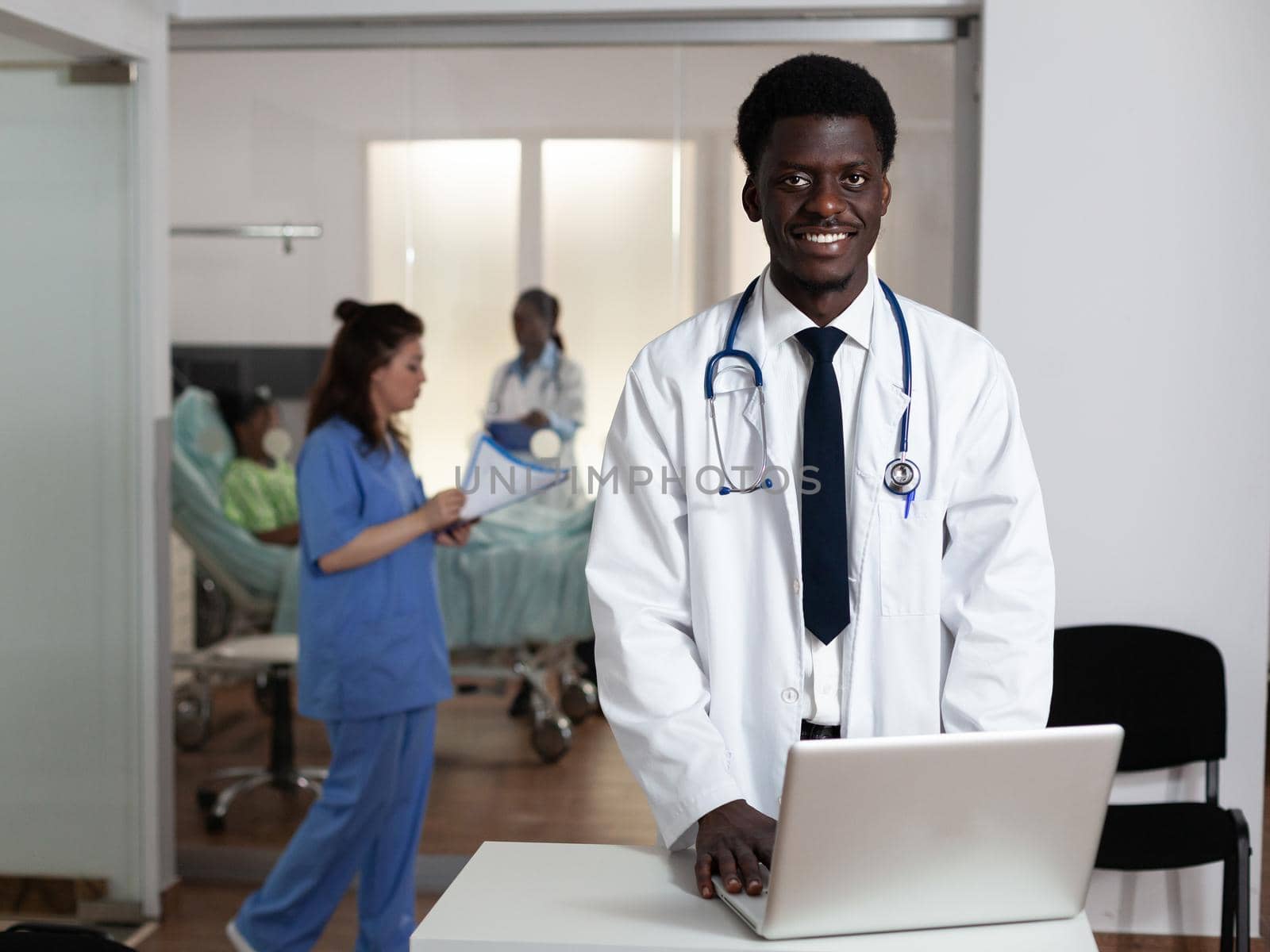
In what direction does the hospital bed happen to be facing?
to the viewer's right

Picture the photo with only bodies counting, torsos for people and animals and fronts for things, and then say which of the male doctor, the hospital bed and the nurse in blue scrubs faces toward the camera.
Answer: the male doctor

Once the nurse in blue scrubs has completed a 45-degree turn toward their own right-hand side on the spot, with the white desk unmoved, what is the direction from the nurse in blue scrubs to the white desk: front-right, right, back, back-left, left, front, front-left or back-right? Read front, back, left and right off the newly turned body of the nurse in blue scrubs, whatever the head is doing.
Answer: front-right

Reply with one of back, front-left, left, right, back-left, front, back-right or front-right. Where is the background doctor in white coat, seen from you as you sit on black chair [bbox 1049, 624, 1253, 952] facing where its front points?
right

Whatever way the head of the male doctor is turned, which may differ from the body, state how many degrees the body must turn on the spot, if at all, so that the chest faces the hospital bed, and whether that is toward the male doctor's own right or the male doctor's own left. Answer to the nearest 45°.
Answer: approximately 135° to the male doctor's own right

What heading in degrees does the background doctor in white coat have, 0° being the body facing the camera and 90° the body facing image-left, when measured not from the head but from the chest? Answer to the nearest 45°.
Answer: approximately 45°

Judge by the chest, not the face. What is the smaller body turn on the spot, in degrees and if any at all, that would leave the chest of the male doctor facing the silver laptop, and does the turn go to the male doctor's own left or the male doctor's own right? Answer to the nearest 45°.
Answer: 0° — they already face it

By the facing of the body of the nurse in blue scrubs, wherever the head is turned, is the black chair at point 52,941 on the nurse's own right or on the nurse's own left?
on the nurse's own right

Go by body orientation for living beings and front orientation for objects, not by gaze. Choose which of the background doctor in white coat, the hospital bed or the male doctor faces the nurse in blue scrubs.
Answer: the background doctor in white coat

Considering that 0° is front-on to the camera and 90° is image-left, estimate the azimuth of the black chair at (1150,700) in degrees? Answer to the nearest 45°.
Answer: approximately 0°

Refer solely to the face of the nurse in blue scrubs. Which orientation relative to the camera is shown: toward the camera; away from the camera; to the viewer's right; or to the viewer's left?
to the viewer's right

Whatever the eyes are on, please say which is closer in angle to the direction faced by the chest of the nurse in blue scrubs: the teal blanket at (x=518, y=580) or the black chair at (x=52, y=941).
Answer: the teal blanket

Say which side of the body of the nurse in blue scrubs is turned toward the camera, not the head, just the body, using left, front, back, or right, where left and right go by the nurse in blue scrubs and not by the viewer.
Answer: right

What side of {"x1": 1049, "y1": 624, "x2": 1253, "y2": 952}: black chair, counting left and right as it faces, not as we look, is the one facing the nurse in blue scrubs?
right
